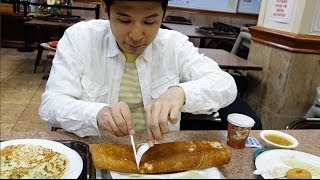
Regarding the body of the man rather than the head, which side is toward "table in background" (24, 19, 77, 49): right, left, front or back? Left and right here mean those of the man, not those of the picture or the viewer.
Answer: back

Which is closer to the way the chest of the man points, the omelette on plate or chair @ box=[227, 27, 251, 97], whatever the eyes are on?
the omelette on plate

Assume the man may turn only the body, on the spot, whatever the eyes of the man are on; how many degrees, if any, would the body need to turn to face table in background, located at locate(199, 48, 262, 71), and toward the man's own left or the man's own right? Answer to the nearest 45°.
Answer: approximately 135° to the man's own left

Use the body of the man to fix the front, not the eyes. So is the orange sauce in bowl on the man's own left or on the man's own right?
on the man's own left

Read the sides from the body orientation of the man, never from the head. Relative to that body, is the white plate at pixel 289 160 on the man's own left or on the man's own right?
on the man's own left

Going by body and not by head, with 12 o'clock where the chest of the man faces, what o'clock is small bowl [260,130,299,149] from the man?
The small bowl is roughly at 10 o'clock from the man.

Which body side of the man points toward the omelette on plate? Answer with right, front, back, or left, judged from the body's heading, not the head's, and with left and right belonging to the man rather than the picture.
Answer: front

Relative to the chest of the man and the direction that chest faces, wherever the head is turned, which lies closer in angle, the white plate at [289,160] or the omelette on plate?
the omelette on plate

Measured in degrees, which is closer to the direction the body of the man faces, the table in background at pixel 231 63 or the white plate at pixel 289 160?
the white plate

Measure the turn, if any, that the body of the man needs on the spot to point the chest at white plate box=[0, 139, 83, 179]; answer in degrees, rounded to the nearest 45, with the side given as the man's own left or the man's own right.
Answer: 0° — they already face it

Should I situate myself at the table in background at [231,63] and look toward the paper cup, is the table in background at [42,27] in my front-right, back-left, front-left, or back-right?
back-right

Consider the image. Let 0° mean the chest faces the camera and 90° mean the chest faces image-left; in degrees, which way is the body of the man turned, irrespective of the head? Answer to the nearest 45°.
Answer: approximately 0°
